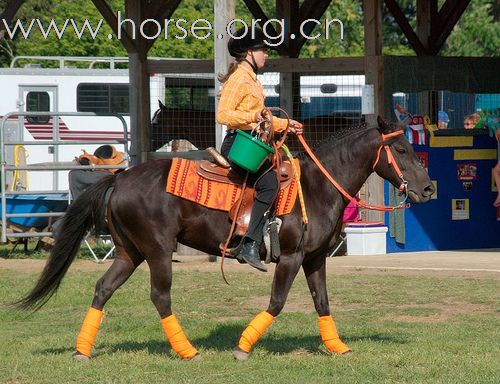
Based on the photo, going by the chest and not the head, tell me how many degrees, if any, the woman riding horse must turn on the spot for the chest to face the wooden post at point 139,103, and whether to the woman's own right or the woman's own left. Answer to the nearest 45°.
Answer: approximately 90° to the woman's own left

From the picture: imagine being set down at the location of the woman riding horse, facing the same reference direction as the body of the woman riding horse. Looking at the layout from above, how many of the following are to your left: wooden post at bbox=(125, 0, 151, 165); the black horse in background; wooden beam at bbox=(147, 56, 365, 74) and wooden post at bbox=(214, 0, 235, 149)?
4

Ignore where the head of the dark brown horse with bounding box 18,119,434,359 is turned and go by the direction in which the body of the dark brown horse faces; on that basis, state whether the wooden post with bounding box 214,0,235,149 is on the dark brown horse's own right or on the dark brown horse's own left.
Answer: on the dark brown horse's own left

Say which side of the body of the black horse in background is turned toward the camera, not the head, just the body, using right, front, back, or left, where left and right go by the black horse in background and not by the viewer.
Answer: left

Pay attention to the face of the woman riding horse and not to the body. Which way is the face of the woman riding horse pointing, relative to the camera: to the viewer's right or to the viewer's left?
to the viewer's right

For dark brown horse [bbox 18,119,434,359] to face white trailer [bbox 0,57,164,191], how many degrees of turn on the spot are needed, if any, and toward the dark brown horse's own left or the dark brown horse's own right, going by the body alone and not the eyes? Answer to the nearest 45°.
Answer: approximately 90° to the dark brown horse's own left

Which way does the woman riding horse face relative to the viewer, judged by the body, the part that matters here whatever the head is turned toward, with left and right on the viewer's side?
facing to the right of the viewer

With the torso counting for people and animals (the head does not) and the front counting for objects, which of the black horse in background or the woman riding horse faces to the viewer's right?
the woman riding horse

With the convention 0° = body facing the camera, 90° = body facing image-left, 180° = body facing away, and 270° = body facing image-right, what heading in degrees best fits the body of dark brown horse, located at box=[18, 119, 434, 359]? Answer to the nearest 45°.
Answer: approximately 270°
